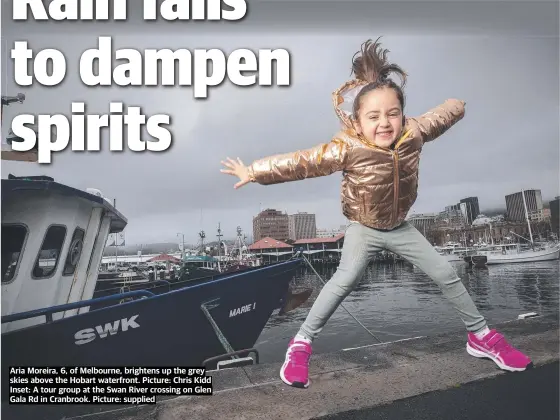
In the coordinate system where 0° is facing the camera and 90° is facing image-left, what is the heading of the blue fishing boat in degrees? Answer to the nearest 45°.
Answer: approximately 270°

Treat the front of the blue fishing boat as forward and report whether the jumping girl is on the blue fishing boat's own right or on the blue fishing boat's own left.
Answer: on the blue fishing boat's own right

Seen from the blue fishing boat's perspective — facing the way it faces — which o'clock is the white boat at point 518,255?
The white boat is roughly at 11 o'clock from the blue fishing boat.
